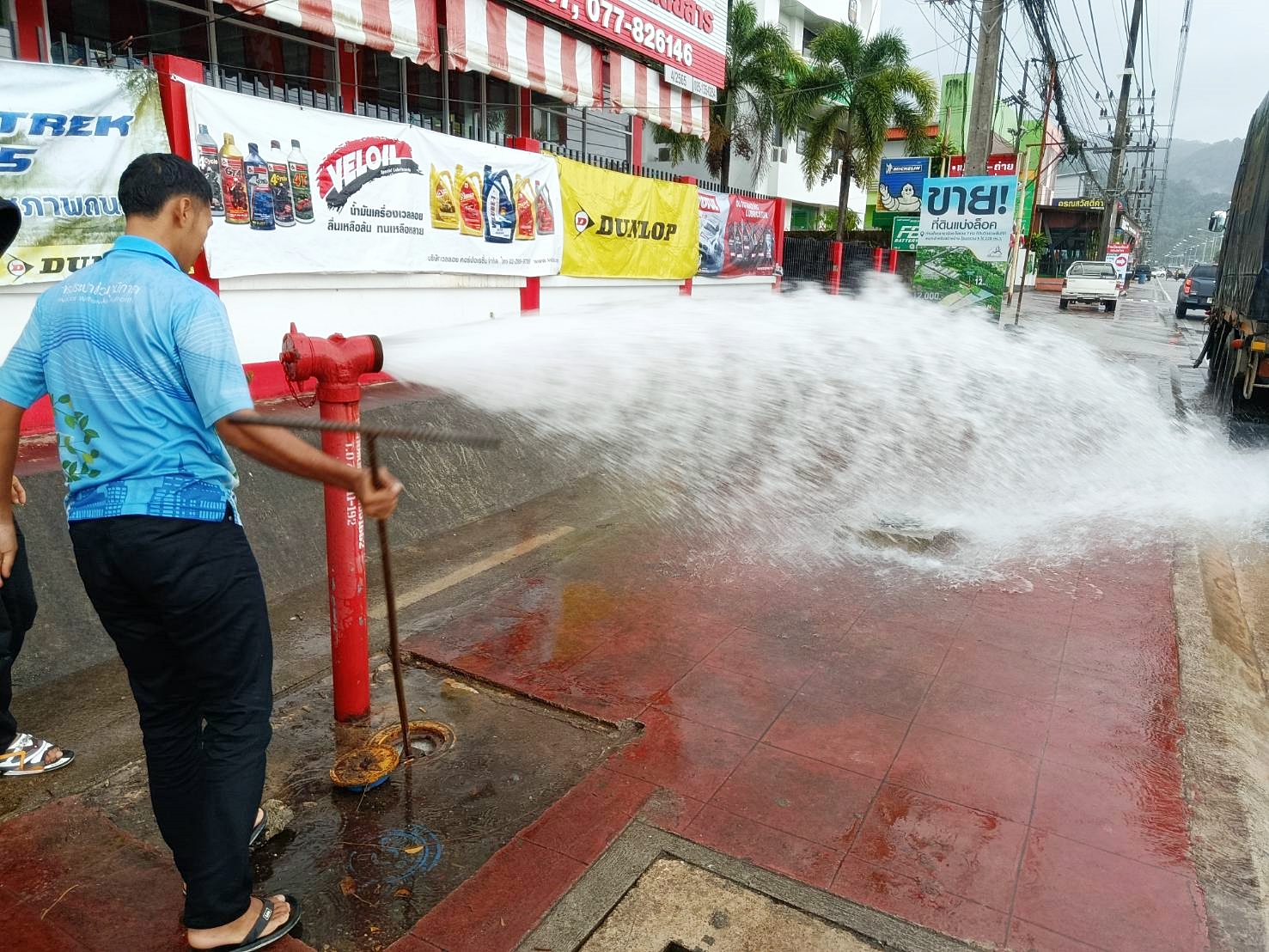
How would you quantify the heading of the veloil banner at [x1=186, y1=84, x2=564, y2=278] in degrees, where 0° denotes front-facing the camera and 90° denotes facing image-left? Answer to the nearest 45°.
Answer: approximately 315°

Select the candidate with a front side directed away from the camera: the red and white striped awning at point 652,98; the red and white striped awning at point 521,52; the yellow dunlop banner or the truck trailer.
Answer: the truck trailer

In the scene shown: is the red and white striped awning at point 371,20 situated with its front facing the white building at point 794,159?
no

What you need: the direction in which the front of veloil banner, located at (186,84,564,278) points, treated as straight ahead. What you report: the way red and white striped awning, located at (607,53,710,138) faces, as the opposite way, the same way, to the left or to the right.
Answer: the same way

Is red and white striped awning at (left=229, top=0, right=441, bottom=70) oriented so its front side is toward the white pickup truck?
no

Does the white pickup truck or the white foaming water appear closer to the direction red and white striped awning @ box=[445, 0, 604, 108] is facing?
the white foaming water

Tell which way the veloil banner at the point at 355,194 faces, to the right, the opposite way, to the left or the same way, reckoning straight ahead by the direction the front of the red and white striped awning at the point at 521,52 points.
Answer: the same way

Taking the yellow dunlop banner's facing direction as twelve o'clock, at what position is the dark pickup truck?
The dark pickup truck is roughly at 9 o'clock from the yellow dunlop banner.

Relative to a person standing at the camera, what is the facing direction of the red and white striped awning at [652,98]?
facing the viewer and to the right of the viewer

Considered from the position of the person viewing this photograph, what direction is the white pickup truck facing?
facing away from the viewer

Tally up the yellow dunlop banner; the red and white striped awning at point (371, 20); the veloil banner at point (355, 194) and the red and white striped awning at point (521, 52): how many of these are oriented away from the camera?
0

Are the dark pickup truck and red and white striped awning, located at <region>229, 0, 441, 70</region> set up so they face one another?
no

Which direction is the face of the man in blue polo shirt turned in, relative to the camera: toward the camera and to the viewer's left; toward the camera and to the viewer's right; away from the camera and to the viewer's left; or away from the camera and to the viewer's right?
away from the camera and to the viewer's right

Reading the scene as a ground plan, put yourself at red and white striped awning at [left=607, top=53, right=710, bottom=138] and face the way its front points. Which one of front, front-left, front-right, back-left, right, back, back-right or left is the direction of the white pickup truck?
left

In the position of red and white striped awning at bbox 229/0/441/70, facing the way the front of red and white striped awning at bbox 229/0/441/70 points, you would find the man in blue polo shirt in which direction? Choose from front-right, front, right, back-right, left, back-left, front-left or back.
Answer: front-right

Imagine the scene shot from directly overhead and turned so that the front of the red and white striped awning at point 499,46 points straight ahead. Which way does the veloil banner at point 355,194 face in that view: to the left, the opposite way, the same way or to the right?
the same way

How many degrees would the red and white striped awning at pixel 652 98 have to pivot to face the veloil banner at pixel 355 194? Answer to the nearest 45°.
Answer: approximately 45° to its right

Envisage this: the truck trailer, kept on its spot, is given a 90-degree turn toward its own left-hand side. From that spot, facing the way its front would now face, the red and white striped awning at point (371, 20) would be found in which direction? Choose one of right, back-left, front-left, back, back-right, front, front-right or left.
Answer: front-left

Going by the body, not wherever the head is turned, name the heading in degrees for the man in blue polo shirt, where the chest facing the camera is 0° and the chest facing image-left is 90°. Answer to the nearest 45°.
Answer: approximately 225°
